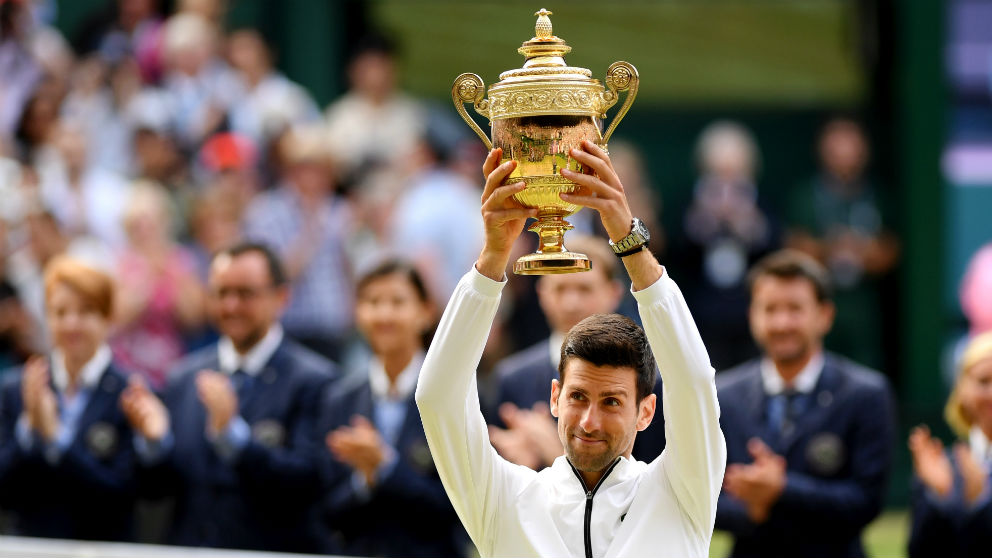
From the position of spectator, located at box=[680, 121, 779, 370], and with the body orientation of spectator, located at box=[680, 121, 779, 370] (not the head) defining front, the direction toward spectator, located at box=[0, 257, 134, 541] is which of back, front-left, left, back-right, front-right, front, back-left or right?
front-right

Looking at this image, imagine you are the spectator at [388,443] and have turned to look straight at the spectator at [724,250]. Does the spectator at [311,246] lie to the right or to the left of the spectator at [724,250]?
left

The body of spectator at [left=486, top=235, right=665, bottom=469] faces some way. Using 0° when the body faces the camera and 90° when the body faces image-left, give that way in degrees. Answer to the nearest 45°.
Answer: approximately 45°

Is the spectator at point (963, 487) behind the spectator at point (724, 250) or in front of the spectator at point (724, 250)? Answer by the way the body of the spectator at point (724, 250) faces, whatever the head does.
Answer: in front

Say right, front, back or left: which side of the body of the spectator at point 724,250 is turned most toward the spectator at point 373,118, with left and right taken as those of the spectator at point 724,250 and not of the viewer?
right

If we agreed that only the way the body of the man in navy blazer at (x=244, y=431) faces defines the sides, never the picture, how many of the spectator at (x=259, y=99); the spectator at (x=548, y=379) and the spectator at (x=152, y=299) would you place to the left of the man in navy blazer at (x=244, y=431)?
1

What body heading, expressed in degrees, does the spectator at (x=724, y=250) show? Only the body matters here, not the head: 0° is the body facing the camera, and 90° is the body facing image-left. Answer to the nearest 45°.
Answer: approximately 0°
